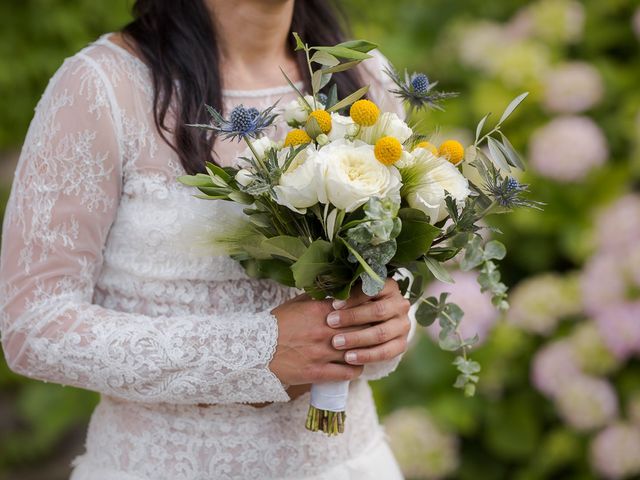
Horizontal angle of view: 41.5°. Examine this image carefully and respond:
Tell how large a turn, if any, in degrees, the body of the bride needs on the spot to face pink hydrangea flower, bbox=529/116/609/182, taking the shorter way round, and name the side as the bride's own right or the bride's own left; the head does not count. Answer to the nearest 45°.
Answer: approximately 90° to the bride's own left

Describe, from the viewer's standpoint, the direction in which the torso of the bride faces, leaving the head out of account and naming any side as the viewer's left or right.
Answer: facing the viewer and to the right of the viewer

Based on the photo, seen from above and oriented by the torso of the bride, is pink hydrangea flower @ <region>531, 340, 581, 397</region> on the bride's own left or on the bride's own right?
on the bride's own left
